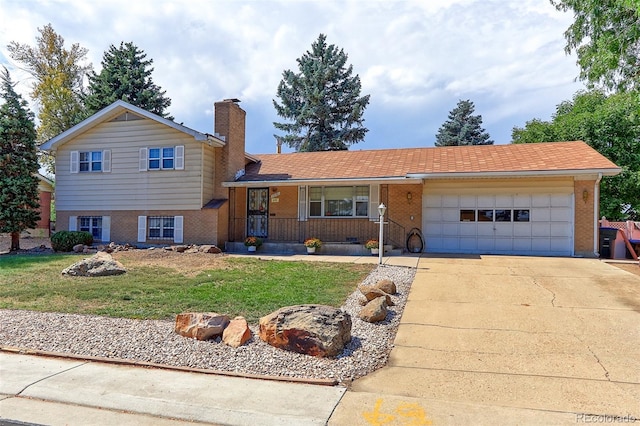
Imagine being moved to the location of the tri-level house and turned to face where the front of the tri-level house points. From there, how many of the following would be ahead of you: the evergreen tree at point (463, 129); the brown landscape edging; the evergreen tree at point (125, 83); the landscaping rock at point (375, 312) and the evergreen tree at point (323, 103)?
2

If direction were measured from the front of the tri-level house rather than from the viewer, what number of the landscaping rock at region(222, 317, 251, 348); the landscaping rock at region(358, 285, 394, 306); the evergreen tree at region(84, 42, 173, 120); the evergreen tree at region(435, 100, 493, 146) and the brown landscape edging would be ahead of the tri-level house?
3

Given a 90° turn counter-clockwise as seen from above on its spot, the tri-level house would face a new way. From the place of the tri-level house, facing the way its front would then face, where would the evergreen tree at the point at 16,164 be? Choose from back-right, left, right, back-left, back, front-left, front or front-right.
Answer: back

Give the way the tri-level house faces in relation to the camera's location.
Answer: facing the viewer

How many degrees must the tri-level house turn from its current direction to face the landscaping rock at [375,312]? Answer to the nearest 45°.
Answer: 0° — it already faces it

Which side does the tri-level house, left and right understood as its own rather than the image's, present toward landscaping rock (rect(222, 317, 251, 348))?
front

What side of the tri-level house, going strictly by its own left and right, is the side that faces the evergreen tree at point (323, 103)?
back

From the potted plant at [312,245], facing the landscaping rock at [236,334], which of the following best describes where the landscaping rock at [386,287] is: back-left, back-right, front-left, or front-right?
front-left

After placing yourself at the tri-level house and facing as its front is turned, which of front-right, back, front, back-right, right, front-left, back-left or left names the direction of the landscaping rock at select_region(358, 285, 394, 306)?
front

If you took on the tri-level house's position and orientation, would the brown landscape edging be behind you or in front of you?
in front

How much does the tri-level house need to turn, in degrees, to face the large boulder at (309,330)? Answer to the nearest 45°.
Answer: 0° — it already faces it

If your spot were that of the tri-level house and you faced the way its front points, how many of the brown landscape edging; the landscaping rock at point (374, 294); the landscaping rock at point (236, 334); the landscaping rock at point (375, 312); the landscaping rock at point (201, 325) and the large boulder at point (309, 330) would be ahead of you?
6

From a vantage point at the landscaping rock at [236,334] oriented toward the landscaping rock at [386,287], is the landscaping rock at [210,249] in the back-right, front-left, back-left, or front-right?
front-left

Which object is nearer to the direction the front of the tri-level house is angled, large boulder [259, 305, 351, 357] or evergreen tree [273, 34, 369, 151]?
the large boulder

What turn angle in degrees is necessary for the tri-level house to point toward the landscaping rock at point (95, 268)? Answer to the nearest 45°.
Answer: approximately 45° to its right

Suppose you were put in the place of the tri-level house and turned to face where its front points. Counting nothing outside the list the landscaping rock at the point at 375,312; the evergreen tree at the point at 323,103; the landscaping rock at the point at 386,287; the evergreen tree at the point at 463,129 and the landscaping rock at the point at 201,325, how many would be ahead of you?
3

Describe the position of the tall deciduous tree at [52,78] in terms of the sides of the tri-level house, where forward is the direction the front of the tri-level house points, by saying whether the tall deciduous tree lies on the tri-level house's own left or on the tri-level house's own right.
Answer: on the tri-level house's own right
